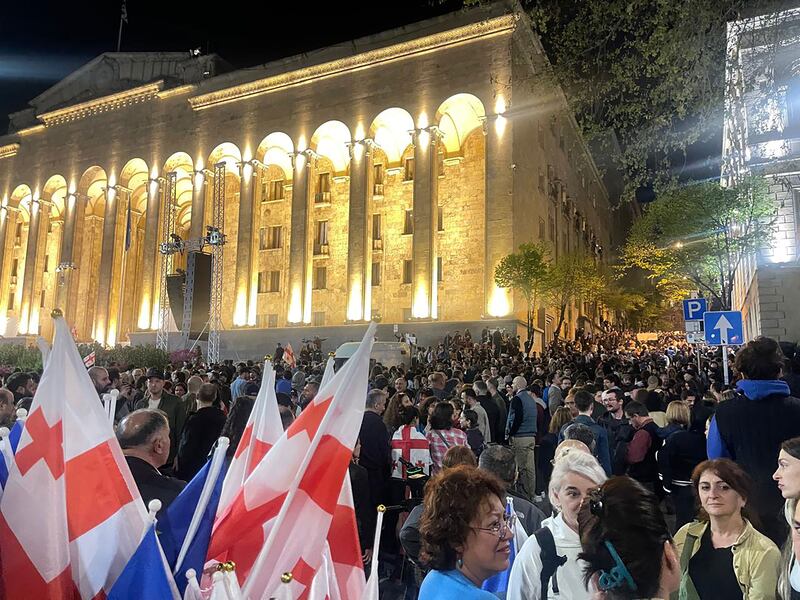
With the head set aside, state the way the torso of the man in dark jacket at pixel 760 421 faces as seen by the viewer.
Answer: away from the camera

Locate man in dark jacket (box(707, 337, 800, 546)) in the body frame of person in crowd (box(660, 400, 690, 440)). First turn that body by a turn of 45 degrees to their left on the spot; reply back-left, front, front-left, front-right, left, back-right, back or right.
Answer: back-left

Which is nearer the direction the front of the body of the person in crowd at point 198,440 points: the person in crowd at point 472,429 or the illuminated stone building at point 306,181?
the illuminated stone building

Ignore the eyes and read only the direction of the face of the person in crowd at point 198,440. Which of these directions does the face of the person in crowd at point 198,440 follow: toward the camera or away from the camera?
away from the camera

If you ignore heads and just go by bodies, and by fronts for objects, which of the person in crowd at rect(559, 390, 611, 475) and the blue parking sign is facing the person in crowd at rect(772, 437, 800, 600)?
the blue parking sign

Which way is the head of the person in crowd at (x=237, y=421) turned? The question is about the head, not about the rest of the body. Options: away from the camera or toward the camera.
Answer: away from the camera

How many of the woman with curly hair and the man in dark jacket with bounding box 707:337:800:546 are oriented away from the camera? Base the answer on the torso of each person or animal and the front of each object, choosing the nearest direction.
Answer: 1

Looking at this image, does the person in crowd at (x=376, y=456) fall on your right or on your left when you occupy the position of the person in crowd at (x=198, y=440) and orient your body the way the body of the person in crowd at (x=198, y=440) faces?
on your right

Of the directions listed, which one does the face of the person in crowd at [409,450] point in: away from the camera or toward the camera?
away from the camera

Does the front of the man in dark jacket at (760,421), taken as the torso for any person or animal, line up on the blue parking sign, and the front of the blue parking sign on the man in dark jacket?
yes

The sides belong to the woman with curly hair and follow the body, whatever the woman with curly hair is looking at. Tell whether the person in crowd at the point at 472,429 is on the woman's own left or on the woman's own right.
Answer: on the woman's own left

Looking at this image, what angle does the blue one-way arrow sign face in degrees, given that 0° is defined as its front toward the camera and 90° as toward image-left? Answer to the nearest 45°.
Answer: approximately 0°

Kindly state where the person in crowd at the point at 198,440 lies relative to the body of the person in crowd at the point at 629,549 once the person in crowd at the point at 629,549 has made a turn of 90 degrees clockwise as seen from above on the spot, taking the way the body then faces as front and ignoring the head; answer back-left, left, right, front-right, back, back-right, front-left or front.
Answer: back

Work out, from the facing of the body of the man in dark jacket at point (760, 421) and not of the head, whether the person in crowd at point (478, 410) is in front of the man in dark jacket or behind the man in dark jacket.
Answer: in front

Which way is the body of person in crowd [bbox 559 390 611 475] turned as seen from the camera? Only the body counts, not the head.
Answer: away from the camera

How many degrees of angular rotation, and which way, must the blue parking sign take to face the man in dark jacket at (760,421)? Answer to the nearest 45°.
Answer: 0° — it already faces them

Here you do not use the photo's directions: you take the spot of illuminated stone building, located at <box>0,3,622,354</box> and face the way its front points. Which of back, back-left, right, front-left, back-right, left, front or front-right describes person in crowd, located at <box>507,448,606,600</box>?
front-left
